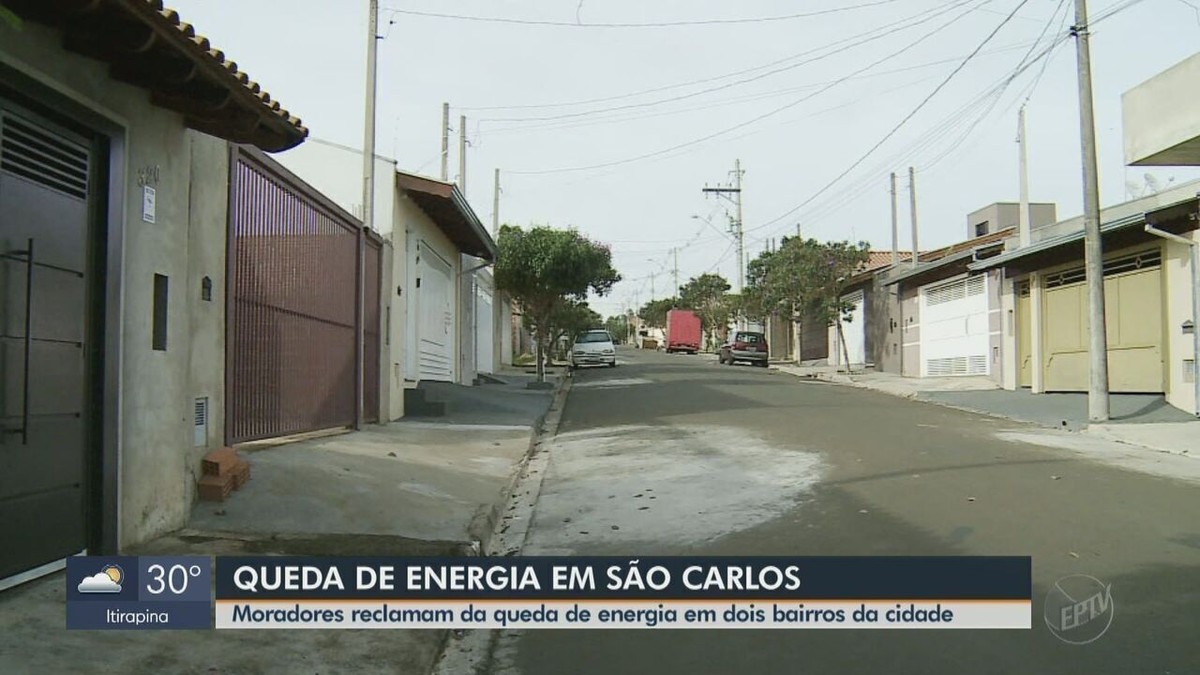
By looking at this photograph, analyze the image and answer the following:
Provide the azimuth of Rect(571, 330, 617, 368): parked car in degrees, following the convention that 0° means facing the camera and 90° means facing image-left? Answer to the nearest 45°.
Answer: approximately 0°

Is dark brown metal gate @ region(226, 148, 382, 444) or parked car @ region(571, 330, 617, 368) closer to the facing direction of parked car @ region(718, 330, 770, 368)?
the parked car

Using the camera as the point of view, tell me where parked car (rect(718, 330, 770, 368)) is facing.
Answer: facing away from the viewer and to the left of the viewer

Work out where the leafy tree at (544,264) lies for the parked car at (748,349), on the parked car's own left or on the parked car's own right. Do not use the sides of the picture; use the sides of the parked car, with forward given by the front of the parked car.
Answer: on the parked car's own left

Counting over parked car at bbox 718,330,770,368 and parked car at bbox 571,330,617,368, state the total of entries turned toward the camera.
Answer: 1

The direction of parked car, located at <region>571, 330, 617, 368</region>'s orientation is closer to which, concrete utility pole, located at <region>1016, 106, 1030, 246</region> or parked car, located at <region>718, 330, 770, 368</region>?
the concrete utility pole

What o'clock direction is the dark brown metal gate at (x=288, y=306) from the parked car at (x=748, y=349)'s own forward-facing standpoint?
The dark brown metal gate is roughly at 6 o'clock from the parked car.

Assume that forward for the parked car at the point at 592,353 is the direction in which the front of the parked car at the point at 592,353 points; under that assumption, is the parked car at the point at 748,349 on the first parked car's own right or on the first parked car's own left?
on the first parked car's own left

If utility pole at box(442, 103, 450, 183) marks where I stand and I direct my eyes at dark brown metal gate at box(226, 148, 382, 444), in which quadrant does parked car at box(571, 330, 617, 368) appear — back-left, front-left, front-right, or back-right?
back-left

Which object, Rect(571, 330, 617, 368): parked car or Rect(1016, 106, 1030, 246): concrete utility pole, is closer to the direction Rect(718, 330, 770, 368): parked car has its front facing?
the parked car

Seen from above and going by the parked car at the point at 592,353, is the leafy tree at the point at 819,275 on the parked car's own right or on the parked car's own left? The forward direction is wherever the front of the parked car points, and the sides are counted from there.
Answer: on the parked car's own left
